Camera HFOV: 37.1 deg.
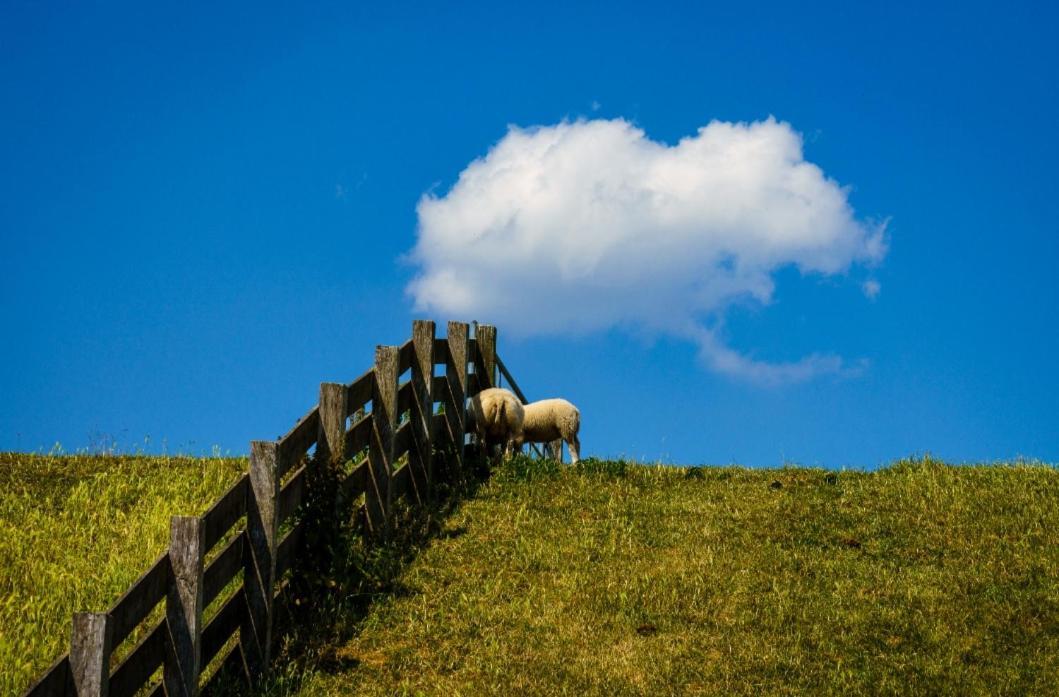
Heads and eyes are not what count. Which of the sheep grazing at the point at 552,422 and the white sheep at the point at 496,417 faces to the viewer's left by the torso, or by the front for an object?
the sheep grazing

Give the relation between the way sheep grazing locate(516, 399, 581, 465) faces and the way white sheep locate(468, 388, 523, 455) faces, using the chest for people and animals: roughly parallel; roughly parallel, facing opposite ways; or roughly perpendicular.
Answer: roughly perpendicular

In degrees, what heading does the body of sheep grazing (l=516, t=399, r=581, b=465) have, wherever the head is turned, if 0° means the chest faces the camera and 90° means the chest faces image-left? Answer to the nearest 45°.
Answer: approximately 90°

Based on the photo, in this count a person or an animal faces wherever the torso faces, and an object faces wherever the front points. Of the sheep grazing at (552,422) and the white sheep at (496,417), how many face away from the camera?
1

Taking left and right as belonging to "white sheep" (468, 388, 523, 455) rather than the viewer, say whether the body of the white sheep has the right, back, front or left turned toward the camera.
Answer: back
